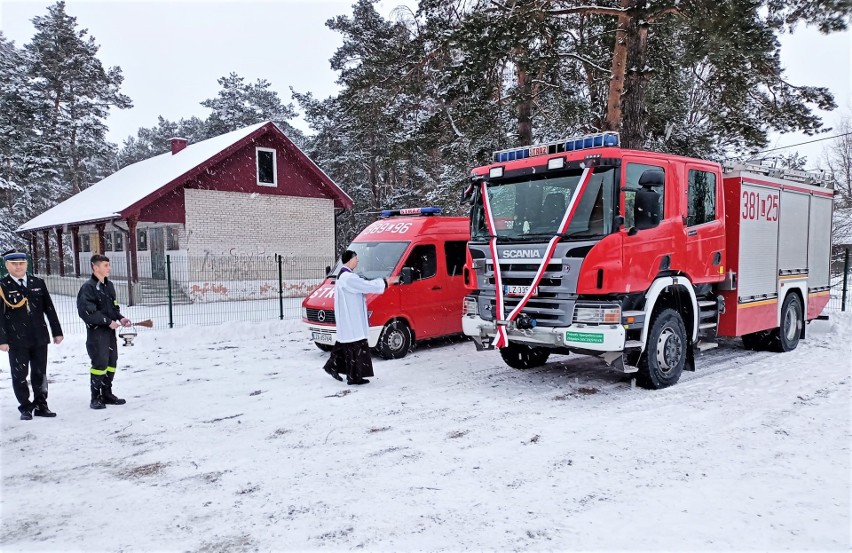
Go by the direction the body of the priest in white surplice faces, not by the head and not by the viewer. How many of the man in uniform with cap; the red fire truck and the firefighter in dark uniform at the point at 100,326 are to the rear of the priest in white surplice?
2

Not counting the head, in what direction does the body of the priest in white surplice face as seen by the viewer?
to the viewer's right

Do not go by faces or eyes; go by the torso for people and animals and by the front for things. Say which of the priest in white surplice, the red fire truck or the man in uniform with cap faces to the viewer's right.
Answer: the priest in white surplice

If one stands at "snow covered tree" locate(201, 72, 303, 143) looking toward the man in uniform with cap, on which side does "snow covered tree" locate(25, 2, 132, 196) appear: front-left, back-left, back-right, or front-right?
front-right

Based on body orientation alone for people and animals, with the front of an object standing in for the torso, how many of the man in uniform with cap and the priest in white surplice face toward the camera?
1

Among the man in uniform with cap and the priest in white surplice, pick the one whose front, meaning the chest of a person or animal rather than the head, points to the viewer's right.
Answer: the priest in white surplice

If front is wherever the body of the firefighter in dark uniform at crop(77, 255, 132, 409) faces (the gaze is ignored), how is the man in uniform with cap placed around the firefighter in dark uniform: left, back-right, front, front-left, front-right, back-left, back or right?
back-right

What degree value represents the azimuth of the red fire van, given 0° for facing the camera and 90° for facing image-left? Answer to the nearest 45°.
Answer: approximately 45°

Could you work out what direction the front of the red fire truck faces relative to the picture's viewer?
facing the viewer and to the left of the viewer

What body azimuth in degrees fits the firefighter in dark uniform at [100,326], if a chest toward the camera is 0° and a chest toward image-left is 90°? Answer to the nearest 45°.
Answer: approximately 315°

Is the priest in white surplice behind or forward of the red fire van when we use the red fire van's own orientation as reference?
forward

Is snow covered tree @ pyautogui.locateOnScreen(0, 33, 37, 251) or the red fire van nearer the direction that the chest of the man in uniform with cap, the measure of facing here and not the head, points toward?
the red fire van

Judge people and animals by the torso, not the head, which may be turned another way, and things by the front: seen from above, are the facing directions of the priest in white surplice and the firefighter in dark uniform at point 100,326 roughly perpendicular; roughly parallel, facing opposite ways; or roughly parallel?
roughly parallel

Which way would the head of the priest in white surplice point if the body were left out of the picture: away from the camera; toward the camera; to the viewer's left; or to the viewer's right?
to the viewer's right

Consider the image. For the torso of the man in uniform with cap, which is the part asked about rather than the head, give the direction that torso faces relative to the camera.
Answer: toward the camera

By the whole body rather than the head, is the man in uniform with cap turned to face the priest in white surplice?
no

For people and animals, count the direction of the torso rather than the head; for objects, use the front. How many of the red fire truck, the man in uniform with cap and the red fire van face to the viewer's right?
0

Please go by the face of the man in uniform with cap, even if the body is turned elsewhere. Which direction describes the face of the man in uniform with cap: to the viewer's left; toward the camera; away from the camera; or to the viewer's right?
toward the camera
